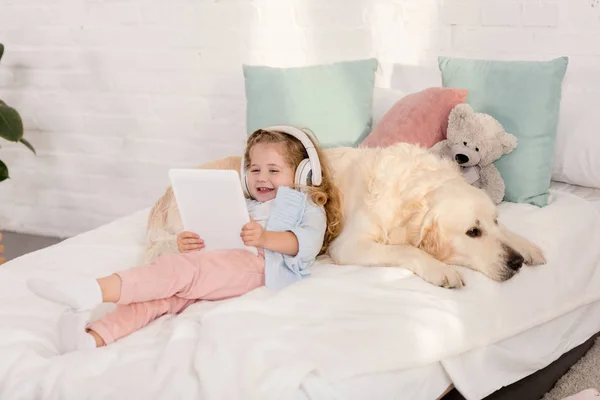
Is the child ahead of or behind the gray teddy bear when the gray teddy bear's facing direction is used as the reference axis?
ahead

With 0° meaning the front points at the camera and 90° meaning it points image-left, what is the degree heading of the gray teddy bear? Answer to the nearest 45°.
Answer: approximately 45°

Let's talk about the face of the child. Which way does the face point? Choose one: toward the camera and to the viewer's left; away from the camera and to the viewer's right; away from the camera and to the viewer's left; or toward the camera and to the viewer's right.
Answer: toward the camera and to the viewer's left

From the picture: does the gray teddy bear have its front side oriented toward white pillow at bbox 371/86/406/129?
no

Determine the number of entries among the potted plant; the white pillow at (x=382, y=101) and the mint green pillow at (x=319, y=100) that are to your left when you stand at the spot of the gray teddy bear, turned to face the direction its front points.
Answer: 0

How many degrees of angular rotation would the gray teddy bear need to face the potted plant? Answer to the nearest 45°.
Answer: approximately 45° to its right

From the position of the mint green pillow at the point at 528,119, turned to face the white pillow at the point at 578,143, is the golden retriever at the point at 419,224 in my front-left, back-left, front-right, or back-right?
back-right
